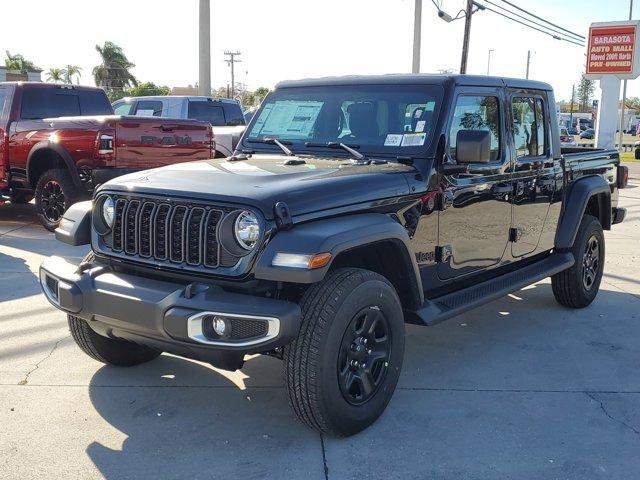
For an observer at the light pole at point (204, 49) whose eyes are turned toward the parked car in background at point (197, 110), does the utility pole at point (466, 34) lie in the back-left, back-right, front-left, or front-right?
back-left

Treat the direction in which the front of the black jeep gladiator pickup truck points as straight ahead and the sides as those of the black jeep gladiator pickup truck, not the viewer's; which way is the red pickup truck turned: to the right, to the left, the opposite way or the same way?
to the right

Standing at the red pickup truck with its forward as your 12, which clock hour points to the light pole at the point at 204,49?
The light pole is roughly at 2 o'clock from the red pickup truck.

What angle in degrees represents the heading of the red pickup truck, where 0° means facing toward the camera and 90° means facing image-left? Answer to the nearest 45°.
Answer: approximately 135°

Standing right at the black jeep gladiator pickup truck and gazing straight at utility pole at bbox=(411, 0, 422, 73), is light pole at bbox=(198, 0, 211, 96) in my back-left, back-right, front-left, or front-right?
front-left

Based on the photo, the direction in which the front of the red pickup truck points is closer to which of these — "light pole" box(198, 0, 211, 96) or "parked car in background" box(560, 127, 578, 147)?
the light pole

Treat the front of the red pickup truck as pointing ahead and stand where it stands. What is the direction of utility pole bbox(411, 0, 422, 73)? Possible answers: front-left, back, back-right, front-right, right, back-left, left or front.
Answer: right

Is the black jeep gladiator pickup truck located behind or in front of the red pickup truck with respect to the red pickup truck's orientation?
behind

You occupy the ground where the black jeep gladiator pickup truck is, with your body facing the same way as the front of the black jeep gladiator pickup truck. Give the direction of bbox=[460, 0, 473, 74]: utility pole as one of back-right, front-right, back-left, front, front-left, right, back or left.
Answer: back-right

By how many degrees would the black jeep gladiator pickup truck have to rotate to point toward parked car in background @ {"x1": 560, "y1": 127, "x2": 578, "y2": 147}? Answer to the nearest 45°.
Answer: approximately 180°

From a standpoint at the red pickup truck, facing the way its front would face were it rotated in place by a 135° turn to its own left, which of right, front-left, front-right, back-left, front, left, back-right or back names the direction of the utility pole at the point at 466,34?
back-left

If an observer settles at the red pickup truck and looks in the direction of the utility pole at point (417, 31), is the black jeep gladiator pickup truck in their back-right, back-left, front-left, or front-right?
back-right

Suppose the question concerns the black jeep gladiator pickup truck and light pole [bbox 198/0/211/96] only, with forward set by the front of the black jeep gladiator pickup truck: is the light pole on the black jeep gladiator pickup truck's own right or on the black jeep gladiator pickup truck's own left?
on the black jeep gladiator pickup truck's own right

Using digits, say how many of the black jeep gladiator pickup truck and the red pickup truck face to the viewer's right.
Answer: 0

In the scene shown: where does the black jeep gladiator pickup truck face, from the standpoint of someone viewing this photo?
facing the viewer and to the left of the viewer
